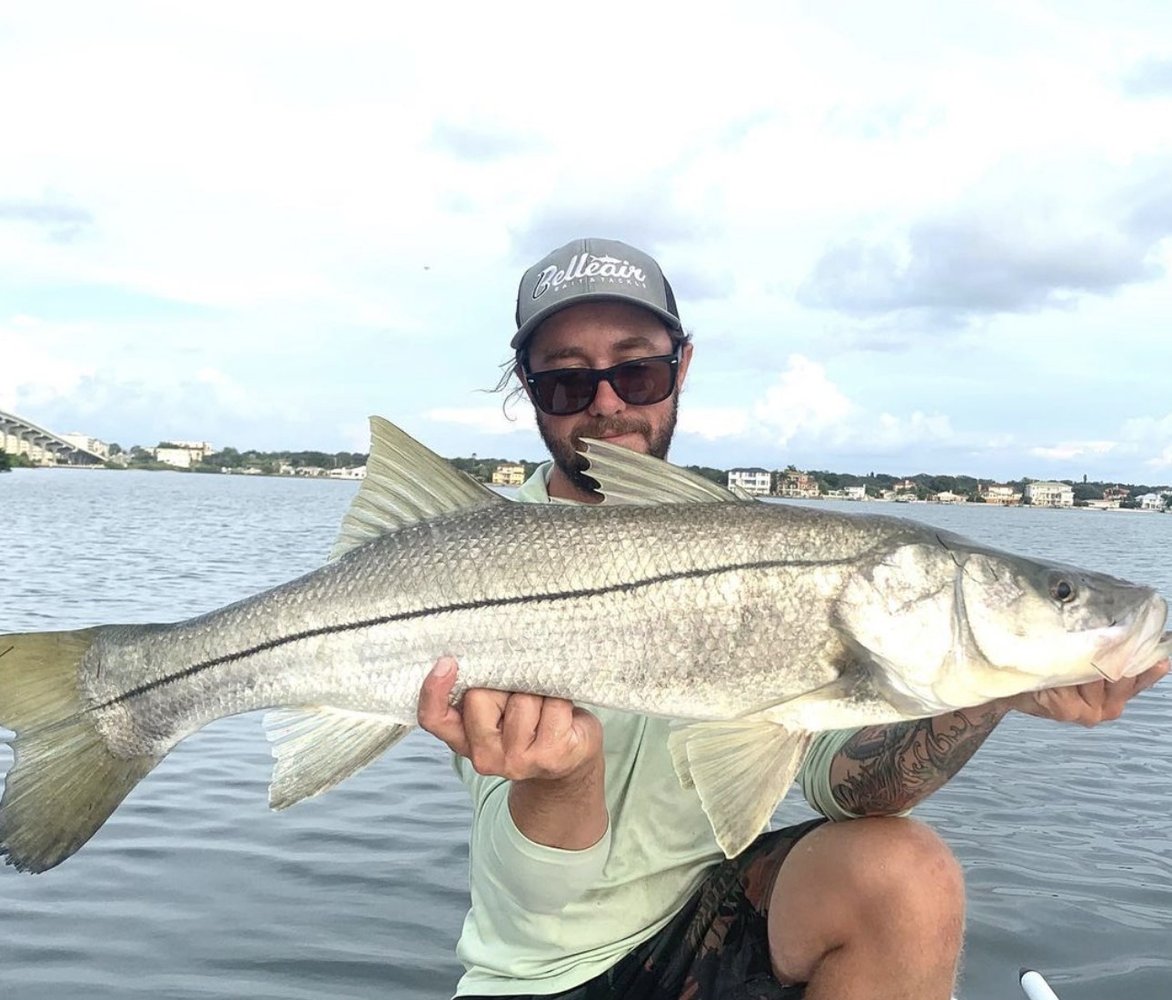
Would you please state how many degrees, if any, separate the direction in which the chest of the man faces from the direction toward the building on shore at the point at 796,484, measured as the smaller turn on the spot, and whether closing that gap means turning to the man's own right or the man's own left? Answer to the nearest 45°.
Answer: approximately 180°

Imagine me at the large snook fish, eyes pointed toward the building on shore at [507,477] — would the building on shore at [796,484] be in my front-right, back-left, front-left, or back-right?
front-right

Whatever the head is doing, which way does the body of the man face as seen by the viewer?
toward the camera

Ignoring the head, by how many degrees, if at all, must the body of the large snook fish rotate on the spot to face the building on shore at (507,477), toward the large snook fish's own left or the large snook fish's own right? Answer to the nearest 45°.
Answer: approximately 90° to the large snook fish's own left

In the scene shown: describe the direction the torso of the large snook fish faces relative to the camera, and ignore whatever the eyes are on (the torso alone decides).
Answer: to the viewer's right
